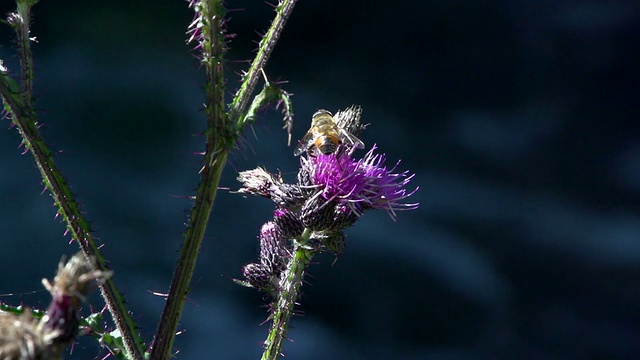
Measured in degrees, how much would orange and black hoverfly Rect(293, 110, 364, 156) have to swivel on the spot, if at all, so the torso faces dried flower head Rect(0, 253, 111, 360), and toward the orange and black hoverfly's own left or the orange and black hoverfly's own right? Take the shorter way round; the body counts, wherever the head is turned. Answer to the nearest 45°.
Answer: approximately 180°

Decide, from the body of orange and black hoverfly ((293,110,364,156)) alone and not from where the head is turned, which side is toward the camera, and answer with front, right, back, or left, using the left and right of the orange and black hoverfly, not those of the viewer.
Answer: back
